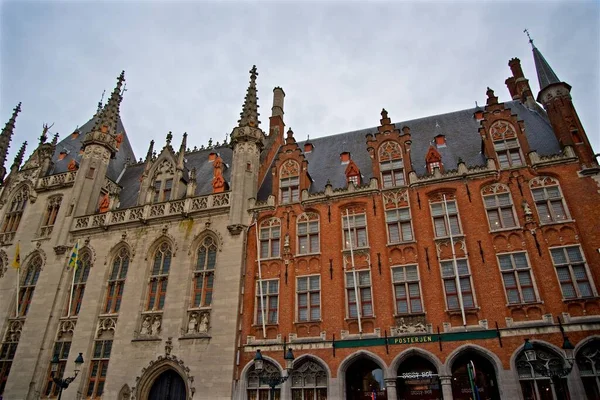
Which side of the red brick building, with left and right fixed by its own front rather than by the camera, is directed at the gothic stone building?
right

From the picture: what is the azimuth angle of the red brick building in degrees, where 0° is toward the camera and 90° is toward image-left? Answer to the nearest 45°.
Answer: approximately 0°
